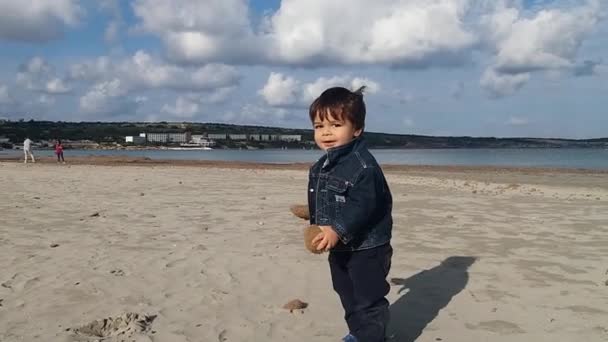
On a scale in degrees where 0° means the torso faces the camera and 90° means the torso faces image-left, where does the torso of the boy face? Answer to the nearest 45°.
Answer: approximately 45°
